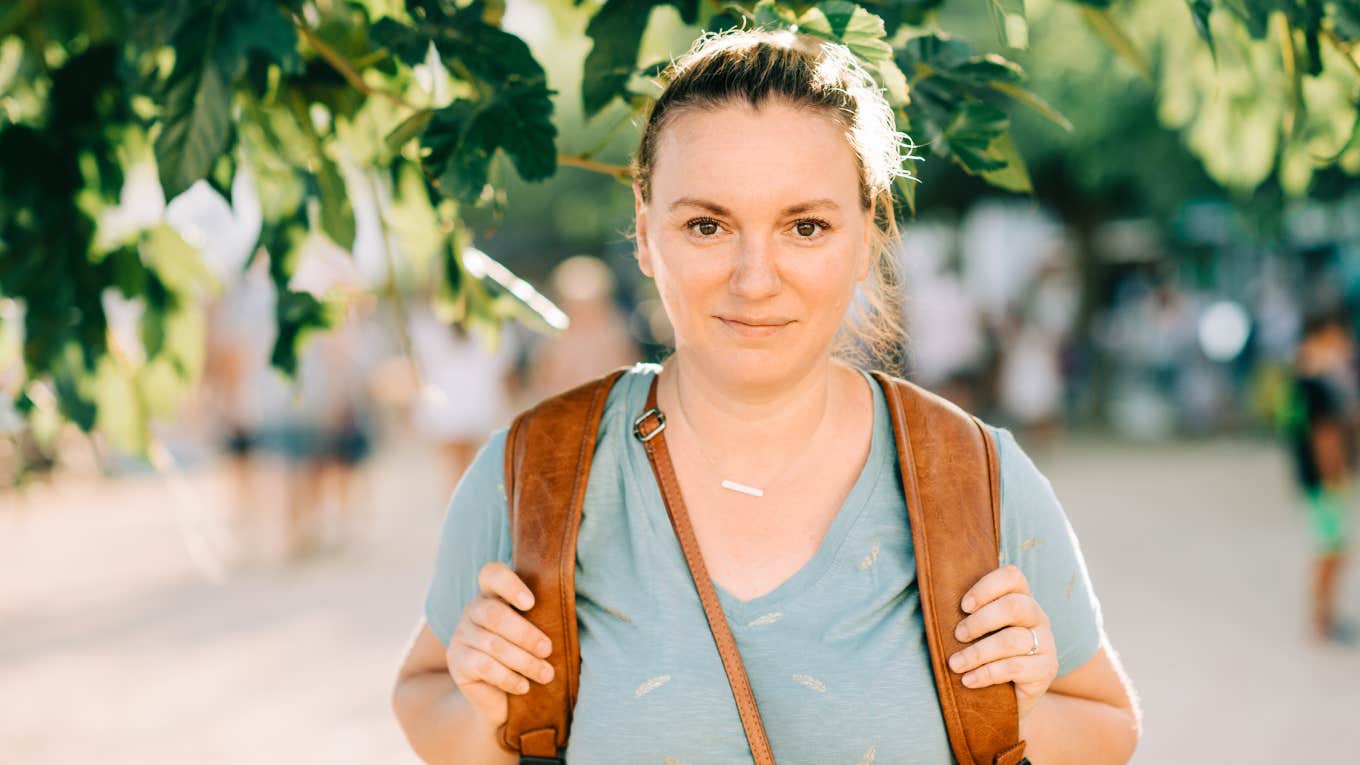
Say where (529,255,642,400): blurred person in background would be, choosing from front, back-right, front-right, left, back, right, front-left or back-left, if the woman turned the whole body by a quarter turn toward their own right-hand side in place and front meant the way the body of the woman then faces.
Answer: right
